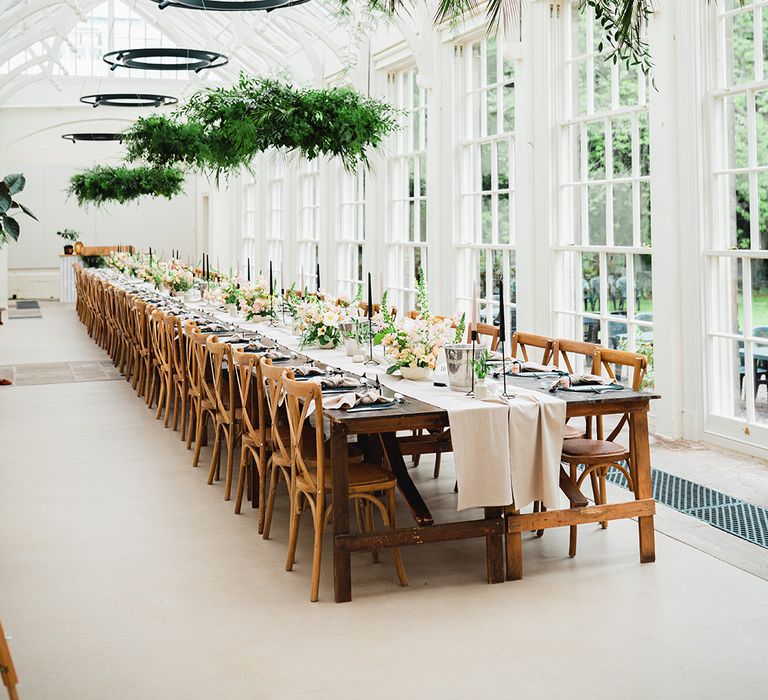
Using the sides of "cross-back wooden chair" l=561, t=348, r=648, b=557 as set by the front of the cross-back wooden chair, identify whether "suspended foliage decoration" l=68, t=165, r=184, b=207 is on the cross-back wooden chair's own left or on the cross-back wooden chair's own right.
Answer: on the cross-back wooden chair's own right

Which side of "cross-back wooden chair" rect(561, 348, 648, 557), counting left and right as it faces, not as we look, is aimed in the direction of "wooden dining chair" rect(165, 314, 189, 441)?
right

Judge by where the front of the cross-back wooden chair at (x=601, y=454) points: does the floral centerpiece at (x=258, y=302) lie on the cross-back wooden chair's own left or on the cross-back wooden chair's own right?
on the cross-back wooden chair's own right

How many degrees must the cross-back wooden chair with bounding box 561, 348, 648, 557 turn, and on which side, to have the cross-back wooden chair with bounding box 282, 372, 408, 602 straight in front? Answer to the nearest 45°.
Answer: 0° — it already faces it

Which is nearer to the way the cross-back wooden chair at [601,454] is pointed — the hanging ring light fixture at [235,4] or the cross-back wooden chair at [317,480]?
the cross-back wooden chair

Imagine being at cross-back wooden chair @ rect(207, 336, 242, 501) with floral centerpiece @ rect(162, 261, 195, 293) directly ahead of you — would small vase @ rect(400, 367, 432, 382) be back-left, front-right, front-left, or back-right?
back-right

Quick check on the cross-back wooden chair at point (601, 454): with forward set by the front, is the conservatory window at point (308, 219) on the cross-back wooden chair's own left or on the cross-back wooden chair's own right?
on the cross-back wooden chair's own right

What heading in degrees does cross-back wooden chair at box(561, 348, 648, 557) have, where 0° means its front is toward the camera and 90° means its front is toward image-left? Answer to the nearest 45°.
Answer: approximately 45°

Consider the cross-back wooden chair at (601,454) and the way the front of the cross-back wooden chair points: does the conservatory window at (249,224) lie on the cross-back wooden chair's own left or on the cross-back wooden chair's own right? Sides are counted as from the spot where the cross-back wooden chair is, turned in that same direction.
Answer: on the cross-back wooden chair's own right
